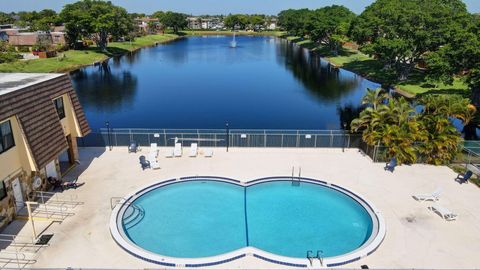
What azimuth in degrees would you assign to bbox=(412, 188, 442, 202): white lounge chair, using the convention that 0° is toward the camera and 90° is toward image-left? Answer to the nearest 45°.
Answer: approximately 90°

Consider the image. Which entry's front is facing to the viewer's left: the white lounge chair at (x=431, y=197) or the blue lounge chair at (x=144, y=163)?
the white lounge chair

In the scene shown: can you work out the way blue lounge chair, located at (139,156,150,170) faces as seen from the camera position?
facing the viewer and to the right of the viewer

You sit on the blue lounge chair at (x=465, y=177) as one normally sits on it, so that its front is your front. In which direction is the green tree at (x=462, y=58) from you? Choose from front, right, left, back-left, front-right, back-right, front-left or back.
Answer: back-right

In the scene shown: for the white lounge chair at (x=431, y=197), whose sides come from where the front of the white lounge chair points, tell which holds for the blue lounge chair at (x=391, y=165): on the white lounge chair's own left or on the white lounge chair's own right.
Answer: on the white lounge chair's own right

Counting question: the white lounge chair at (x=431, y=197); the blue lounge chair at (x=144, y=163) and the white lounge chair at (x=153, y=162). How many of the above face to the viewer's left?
1

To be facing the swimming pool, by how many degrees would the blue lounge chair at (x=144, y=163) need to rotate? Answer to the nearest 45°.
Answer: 0° — it already faces it

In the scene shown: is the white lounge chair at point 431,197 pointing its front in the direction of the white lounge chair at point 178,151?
yes

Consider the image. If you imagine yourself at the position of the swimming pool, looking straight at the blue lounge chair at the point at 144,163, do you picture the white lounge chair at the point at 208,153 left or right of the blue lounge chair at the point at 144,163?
right

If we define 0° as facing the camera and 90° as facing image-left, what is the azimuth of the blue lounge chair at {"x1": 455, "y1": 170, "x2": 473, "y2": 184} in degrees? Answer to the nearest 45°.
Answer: approximately 45°

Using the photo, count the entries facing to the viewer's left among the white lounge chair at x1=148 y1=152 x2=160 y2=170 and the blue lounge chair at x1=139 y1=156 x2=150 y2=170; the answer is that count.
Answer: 0

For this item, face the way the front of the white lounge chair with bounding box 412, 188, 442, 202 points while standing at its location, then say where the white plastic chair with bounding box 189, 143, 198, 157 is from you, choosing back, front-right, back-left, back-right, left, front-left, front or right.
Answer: front

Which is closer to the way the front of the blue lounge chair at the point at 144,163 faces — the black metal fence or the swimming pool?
the swimming pool
